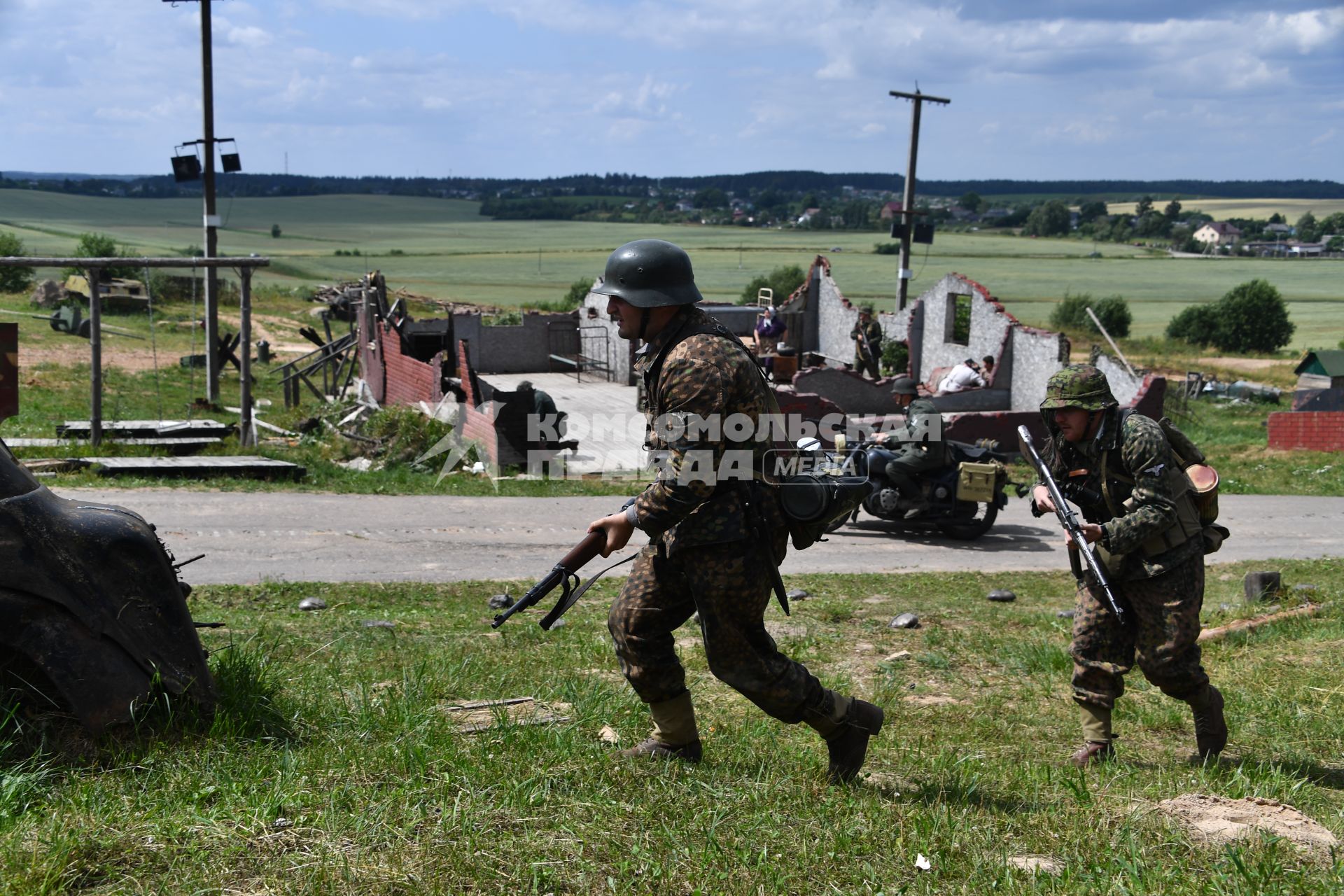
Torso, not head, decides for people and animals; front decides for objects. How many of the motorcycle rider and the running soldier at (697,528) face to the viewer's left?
2

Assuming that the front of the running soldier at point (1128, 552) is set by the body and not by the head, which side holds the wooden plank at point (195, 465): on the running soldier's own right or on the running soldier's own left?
on the running soldier's own right

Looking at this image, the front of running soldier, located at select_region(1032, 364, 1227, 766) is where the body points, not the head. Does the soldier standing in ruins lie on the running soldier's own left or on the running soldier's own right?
on the running soldier's own right

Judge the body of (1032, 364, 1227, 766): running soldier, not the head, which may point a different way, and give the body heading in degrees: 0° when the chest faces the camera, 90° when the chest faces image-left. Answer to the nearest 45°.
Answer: approximately 45°

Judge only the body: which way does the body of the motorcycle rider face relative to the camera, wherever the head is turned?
to the viewer's left

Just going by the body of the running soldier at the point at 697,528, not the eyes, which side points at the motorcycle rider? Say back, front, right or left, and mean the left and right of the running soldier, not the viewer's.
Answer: right

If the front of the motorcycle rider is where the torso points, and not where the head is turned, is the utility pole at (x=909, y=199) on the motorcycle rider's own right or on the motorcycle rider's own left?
on the motorcycle rider's own right

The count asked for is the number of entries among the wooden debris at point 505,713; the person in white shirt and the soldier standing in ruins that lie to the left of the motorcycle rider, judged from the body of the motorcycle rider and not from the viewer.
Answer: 1

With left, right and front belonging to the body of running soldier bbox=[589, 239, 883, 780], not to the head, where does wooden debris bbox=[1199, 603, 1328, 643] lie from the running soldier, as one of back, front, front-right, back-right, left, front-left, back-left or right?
back-right

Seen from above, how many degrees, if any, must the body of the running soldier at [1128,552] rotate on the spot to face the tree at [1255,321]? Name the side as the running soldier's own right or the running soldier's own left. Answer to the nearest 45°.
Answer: approximately 135° to the running soldier's own right

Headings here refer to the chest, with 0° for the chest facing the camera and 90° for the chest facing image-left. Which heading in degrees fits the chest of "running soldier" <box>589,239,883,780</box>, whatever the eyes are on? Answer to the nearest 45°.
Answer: approximately 90°

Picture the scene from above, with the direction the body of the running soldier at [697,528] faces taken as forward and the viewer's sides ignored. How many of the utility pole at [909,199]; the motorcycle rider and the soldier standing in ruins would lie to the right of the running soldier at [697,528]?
3

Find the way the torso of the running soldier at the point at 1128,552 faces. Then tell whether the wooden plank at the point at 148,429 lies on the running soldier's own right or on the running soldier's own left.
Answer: on the running soldier's own right

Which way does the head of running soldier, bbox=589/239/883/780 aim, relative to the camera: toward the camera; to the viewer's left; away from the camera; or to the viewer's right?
to the viewer's left

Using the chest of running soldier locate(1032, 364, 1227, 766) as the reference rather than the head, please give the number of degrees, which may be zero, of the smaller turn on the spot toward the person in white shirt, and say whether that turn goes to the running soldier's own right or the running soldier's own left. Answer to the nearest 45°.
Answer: approximately 135° to the running soldier's own right
